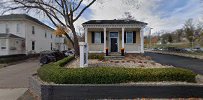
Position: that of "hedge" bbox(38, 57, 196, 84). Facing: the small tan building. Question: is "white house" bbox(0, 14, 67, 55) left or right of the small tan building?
left

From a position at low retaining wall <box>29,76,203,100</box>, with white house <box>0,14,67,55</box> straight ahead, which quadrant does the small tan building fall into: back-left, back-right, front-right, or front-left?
front-right

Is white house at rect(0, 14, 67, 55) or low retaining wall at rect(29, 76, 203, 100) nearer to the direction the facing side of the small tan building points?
the low retaining wall

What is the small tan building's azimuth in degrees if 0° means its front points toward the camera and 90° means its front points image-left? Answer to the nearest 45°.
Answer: approximately 0°

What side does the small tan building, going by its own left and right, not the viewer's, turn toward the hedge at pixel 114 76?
front

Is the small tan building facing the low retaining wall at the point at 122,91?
yes

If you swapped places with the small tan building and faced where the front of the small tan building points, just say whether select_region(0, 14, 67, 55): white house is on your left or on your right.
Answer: on your right
